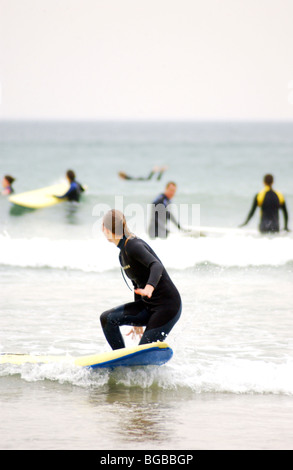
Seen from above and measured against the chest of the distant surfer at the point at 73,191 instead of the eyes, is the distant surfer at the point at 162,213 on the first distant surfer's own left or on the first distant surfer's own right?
on the first distant surfer's own left

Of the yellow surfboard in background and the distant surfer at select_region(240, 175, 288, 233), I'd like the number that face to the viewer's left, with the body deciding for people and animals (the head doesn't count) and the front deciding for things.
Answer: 1

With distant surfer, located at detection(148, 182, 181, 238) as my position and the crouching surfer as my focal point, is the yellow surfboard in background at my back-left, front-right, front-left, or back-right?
back-right

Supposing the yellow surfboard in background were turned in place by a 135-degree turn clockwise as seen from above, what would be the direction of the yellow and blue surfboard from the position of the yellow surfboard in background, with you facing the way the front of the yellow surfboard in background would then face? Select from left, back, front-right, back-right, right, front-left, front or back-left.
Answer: back-right

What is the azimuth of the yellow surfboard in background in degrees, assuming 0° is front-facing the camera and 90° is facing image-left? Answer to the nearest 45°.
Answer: approximately 90°

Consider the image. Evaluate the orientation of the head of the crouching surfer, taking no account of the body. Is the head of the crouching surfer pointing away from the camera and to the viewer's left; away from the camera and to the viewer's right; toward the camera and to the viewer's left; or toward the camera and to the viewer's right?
away from the camera and to the viewer's left

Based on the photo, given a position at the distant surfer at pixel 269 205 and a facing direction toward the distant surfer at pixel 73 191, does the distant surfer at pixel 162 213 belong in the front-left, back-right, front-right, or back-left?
front-left
